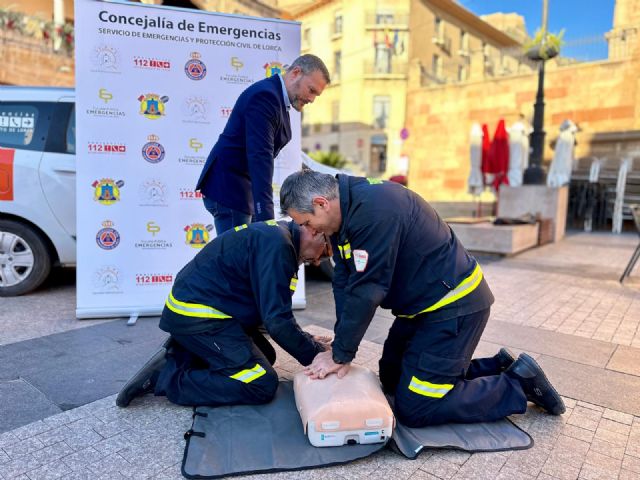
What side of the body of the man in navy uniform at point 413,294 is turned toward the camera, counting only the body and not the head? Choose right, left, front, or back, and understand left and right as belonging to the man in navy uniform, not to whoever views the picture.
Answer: left

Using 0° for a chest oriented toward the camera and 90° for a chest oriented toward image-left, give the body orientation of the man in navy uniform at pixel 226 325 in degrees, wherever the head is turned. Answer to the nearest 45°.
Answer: approximately 270°

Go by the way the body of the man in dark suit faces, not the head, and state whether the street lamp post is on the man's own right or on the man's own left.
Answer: on the man's own left

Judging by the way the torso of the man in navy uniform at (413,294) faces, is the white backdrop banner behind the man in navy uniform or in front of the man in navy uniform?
in front

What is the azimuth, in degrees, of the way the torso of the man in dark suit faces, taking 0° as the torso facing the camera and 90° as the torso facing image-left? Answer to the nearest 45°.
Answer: approximately 270°

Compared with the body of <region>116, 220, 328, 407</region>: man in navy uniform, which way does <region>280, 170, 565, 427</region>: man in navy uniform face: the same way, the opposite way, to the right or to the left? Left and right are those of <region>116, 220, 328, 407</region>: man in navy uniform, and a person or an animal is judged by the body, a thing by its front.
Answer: the opposite way

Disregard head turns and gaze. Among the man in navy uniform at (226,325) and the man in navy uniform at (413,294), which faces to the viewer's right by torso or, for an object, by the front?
the man in navy uniform at (226,325)
